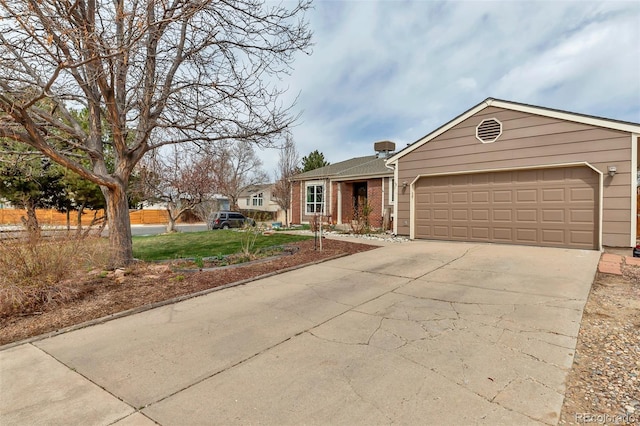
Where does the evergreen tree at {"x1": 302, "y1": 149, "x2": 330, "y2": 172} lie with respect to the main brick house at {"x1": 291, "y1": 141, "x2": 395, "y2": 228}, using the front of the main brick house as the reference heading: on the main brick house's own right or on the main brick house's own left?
on the main brick house's own right

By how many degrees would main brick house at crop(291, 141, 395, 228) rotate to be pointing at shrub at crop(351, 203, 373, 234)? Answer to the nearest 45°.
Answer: approximately 45° to its left

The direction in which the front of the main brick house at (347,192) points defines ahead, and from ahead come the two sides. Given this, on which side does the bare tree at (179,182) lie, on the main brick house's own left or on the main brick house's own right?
on the main brick house's own right

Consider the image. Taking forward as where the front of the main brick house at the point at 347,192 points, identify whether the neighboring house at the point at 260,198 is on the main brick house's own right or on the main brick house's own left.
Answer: on the main brick house's own right

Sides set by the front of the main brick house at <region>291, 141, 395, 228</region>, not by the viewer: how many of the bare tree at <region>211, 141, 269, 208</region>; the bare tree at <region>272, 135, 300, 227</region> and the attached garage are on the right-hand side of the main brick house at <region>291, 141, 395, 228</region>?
2

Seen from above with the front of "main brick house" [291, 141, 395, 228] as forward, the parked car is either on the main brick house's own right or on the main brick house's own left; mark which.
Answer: on the main brick house's own right

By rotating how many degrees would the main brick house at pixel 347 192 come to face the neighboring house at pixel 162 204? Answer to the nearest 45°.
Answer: approximately 90° to its right

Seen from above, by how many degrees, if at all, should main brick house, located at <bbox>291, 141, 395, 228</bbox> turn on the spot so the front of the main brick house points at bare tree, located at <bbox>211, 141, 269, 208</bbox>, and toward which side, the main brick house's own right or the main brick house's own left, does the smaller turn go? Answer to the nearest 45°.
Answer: approximately 90° to the main brick house's own right

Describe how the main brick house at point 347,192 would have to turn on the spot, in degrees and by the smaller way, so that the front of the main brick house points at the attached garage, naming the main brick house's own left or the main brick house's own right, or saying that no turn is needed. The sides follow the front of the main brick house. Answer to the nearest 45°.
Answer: approximately 90° to the main brick house's own left

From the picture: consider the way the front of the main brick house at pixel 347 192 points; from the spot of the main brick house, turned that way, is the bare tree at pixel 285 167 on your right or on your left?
on your right
